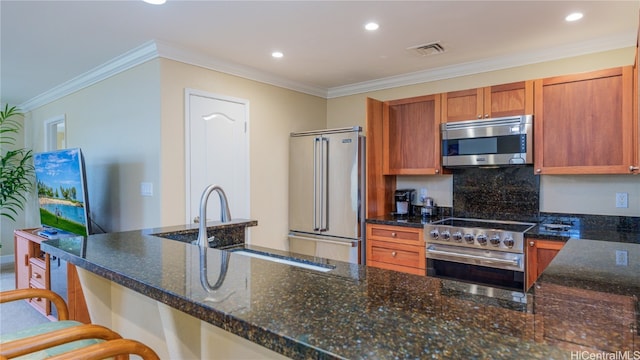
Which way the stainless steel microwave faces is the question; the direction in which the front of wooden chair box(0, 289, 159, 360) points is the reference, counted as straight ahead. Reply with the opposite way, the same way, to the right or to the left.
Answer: the opposite way

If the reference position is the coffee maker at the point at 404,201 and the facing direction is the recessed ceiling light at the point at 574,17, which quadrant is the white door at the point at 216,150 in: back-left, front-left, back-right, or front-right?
back-right

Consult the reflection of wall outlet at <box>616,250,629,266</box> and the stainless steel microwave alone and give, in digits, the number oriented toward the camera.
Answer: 2

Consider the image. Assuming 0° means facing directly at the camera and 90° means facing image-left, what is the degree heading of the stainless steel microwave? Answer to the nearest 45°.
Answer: approximately 0°

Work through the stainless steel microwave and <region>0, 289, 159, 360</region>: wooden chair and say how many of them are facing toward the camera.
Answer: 1

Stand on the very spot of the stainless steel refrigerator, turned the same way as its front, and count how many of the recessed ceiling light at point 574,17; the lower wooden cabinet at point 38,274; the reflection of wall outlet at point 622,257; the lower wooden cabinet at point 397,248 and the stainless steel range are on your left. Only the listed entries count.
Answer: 4

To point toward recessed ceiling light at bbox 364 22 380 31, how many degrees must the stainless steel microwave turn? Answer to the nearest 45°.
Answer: approximately 45° to its right

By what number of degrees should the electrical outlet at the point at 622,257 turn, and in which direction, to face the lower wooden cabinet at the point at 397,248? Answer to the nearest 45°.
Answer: approximately 135° to its right

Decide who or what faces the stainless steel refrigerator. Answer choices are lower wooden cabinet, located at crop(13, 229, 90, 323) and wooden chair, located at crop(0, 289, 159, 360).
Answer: the wooden chair
